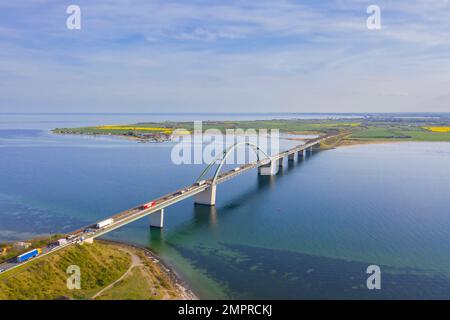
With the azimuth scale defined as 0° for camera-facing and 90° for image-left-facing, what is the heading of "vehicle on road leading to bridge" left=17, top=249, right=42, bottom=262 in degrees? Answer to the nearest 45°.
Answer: approximately 225°

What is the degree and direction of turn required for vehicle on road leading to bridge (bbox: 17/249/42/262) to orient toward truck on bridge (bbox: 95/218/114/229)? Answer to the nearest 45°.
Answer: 0° — it already faces it
